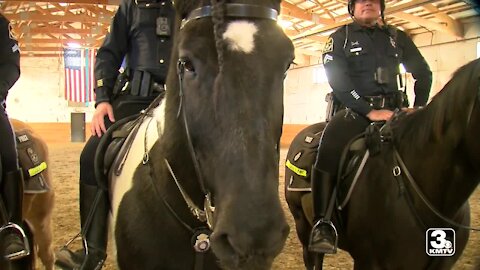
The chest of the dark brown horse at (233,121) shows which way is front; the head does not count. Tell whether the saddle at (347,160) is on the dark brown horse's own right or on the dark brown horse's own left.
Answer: on the dark brown horse's own left

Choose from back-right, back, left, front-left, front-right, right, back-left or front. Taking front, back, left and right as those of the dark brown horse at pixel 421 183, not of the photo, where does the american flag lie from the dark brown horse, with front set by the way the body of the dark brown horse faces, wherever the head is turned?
back

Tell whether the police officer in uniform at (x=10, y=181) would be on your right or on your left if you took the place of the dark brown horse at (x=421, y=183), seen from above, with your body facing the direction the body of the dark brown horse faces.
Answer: on your right

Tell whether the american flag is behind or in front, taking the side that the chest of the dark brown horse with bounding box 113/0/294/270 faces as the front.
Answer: behind

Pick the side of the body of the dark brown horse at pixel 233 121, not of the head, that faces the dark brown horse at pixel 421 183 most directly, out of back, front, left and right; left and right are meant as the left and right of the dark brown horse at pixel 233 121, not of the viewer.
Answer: left

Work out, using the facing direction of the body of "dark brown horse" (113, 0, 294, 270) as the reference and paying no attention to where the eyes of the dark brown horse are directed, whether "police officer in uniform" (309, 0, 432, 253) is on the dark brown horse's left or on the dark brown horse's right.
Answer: on the dark brown horse's left

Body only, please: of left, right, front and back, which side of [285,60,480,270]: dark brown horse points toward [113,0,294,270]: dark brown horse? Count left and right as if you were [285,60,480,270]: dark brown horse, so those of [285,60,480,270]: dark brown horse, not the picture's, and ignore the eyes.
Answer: right

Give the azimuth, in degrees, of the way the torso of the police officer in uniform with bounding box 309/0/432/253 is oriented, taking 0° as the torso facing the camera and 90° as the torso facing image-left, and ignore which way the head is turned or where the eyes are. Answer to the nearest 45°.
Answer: approximately 0°

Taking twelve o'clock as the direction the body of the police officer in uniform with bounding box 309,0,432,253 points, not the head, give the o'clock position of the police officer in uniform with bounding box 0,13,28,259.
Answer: the police officer in uniform with bounding box 0,13,28,259 is roughly at 2 o'clock from the police officer in uniform with bounding box 309,0,432,253.
